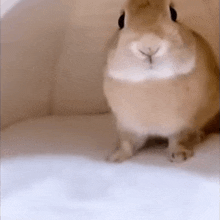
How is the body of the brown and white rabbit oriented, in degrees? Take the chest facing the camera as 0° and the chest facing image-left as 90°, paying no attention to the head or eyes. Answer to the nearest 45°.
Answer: approximately 0°
